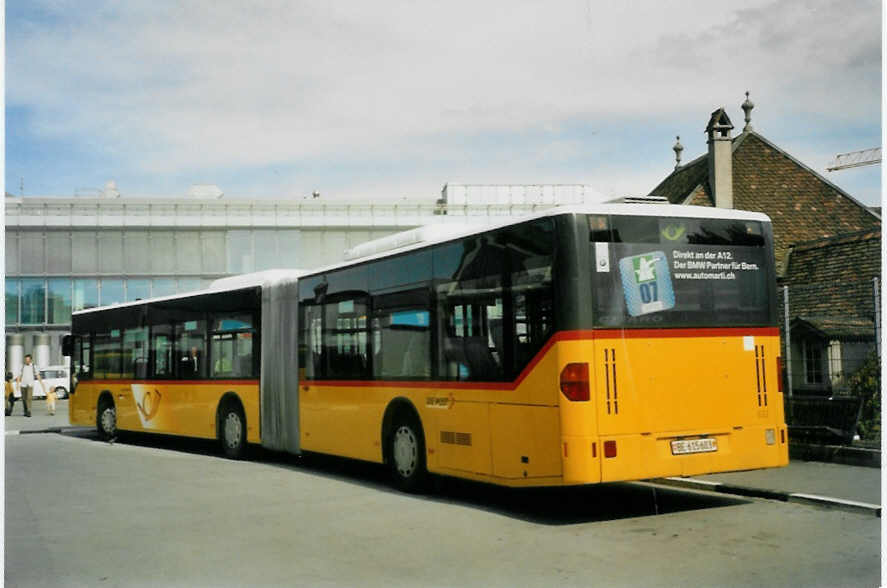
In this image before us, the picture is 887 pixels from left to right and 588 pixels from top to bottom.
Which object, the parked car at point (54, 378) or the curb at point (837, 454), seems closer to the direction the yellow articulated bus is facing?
the parked car

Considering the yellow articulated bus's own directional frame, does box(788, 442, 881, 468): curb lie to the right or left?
on its right

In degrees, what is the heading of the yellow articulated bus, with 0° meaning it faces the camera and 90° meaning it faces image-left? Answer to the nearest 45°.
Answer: approximately 135°

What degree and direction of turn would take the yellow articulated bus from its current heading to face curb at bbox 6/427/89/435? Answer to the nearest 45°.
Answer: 0° — it already faces it

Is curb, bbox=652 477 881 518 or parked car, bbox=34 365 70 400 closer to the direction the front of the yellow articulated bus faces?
the parked car
